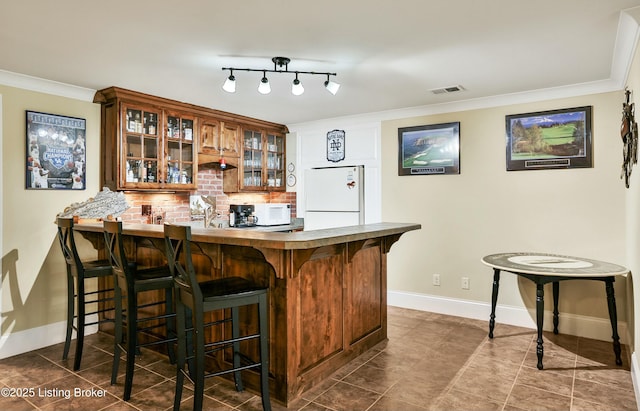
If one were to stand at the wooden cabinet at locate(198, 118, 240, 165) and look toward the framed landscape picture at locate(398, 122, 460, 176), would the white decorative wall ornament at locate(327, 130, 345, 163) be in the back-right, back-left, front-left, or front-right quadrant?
front-left

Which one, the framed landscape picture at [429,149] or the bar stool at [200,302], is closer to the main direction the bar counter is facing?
the bar stool

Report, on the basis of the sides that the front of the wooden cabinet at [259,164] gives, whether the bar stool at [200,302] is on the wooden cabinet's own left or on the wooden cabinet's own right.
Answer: on the wooden cabinet's own right

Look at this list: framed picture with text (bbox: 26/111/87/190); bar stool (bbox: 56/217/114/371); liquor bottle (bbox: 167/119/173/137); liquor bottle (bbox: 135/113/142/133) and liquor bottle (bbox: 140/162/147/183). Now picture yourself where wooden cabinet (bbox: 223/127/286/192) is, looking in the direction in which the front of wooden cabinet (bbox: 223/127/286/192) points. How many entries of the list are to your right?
5

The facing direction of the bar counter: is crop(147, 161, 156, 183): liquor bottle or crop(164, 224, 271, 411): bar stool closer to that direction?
the bar stool

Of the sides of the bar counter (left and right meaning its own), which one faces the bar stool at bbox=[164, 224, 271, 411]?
front

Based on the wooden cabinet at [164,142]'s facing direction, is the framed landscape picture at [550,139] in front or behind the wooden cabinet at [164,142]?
in front

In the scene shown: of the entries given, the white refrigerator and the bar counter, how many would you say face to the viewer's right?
0

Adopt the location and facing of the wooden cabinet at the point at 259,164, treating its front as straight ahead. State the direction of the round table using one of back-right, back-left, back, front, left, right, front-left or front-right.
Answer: front

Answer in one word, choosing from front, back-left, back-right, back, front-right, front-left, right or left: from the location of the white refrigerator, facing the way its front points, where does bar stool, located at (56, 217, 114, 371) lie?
front

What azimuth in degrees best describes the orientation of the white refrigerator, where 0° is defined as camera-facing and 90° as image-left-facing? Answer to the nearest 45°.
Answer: approximately 45°

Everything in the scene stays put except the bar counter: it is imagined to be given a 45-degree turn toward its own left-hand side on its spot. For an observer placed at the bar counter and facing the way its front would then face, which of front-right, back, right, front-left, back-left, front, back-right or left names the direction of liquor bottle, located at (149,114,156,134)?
back-right

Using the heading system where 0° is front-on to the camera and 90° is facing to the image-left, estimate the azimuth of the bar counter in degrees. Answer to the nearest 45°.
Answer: approximately 45°

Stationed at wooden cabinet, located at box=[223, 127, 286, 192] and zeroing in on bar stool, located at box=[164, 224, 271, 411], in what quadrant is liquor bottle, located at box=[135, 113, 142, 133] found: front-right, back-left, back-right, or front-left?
front-right

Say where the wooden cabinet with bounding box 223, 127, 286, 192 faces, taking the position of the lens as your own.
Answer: facing the viewer and to the right of the viewer

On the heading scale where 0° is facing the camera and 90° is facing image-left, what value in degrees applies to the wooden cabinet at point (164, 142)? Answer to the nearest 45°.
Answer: approximately 315°
